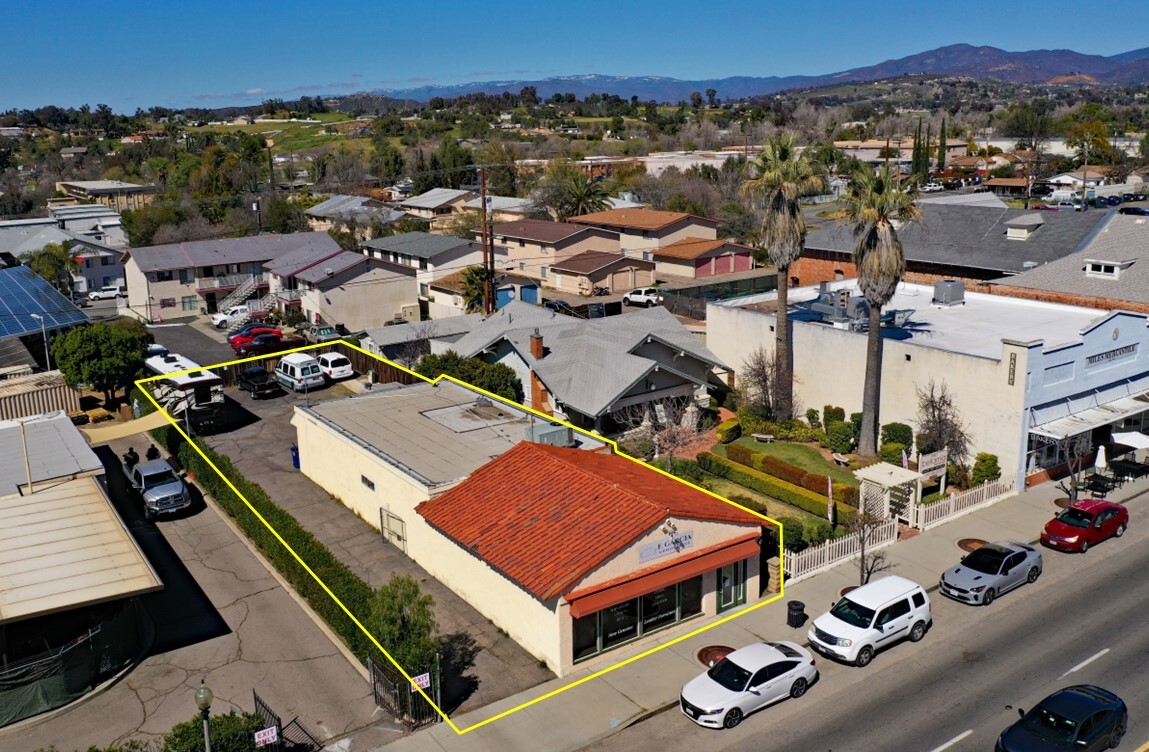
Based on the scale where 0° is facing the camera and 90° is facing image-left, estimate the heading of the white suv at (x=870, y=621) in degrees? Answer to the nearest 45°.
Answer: approximately 45°

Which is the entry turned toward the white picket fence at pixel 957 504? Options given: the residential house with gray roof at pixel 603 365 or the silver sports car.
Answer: the residential house with gray roof

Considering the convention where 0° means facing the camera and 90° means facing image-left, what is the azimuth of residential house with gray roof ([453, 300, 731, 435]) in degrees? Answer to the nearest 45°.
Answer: approximately 315°

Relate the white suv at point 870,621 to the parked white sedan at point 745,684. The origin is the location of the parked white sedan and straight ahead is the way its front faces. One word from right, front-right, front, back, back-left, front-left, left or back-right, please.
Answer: back

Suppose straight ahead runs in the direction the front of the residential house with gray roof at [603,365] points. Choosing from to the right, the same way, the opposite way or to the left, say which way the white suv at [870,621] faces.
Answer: to the right

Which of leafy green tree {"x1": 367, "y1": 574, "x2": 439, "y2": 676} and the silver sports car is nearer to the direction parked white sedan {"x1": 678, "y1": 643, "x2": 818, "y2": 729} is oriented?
the leafy green tree

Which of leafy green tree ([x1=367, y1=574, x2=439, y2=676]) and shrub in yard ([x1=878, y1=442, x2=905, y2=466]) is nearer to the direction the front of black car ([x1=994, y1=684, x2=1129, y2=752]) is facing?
the leafy green tree

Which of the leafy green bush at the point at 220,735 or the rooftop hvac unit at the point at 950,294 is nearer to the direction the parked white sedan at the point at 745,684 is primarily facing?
the leafy green bush

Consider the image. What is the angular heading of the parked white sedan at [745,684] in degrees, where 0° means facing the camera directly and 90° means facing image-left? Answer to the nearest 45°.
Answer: approximately 45°

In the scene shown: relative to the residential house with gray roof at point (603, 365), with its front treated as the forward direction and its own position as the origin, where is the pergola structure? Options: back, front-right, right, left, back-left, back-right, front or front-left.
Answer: front

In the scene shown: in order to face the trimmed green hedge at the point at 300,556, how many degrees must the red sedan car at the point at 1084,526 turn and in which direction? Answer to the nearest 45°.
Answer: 0° — it already faces it

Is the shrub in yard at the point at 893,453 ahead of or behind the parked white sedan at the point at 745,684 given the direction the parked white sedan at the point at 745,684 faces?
behind

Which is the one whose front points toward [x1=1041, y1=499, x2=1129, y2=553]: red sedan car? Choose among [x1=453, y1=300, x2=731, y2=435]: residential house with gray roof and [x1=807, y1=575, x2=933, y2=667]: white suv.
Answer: the residential house with gray roof

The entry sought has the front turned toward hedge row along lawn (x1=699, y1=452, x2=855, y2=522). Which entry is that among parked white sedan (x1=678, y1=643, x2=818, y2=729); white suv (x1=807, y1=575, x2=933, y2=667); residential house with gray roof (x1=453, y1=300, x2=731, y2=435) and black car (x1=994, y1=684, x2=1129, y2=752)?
the residential house with gray roof

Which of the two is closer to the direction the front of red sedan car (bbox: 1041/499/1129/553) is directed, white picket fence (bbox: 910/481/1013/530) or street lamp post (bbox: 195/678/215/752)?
the street lamp post

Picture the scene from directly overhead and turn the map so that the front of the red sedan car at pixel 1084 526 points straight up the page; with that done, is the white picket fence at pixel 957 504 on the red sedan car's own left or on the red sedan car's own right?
on the red sedan car's own right

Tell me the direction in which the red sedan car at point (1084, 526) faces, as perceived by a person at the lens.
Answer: facing the viewer and to the left of the viewer
